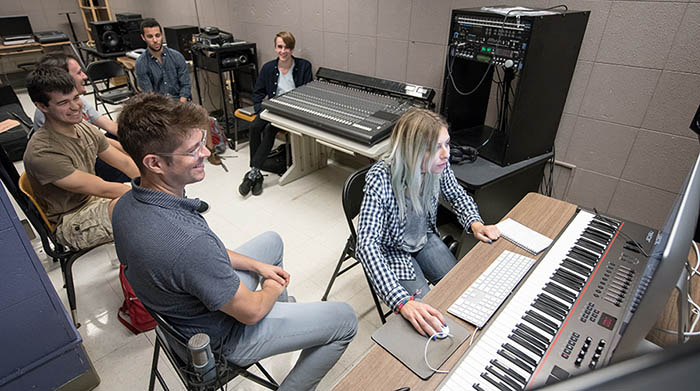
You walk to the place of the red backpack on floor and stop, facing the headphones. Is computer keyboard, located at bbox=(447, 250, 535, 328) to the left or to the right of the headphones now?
right

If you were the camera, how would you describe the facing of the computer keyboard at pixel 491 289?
facing away from the viewer and to the left of the viewer

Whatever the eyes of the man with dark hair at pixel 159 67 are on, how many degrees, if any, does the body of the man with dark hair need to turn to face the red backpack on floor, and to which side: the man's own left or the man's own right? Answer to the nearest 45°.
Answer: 0° — they already face it

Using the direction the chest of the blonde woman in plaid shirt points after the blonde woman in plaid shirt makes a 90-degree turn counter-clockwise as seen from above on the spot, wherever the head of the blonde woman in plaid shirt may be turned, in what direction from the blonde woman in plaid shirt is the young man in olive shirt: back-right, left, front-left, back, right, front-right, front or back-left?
back-left

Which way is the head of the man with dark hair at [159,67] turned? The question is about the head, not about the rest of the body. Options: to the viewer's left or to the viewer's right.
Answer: to the viewer's right

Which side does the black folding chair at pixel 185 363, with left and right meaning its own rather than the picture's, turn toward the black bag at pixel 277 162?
left

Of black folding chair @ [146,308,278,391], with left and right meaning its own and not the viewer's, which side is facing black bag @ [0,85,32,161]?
left

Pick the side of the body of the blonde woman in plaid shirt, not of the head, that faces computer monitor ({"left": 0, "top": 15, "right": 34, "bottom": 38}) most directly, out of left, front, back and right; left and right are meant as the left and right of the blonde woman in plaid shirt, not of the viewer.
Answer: back

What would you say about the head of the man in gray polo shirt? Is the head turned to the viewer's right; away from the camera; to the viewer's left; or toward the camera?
to the viewer's right

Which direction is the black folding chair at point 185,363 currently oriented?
to the viewer's right

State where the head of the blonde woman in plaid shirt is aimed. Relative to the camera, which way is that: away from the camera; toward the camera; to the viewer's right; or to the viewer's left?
to the viewer's right

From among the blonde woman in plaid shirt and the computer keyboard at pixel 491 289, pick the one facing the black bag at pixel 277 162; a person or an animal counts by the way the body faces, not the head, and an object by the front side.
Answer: the computer keyboard

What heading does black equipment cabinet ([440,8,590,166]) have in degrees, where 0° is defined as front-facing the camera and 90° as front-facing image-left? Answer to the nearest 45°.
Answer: approximately 45°

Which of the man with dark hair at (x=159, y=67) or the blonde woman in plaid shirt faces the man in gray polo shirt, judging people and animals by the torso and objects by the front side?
the man with dark hair

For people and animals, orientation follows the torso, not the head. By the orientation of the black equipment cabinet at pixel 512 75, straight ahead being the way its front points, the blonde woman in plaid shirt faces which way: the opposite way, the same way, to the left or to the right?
to the left
